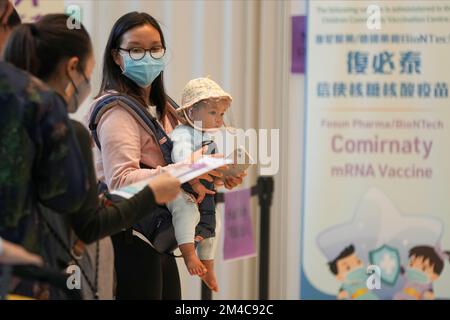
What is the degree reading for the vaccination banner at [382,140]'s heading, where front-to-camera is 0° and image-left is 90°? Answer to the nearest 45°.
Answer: approximately 0°

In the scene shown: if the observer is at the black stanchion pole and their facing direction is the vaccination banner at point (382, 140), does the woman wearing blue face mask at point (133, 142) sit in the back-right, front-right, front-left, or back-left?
back-right

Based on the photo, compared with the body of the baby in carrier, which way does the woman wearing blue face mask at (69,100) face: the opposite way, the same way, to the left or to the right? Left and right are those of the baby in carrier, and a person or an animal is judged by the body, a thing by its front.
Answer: to the left

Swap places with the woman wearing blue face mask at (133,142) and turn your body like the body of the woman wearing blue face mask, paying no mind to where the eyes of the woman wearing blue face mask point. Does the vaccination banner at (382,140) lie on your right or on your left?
on your left

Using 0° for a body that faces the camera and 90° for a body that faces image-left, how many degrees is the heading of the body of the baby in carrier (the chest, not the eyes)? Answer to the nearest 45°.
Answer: approximately 315°

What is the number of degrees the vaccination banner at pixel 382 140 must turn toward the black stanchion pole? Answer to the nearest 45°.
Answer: approximately 90° to its right

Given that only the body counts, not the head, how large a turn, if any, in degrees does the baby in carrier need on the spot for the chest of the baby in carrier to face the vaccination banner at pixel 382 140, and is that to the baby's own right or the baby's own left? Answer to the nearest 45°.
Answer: approximately 90° to the baby's own left
